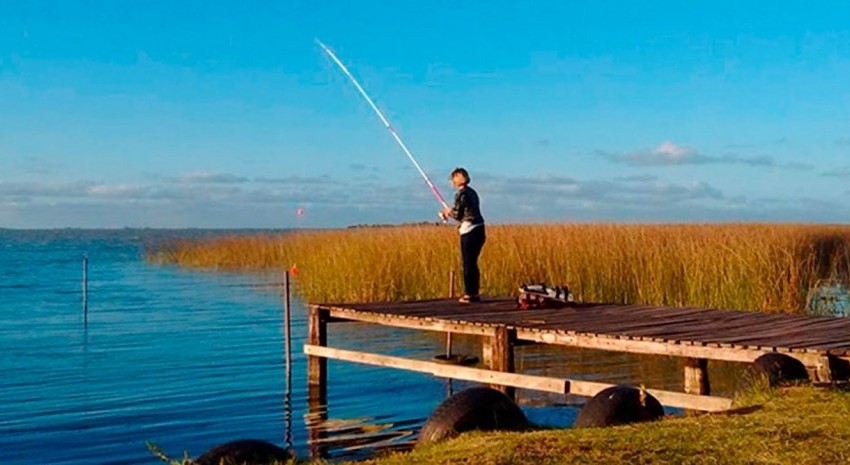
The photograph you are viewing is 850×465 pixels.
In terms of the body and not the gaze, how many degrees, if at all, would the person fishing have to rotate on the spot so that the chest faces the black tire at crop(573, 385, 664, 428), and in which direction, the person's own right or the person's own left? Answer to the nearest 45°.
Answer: approximately 90° to the person's own left

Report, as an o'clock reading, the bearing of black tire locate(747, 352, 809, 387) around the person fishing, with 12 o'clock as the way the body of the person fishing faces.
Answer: The black tire is roughly at 8 o'clock from the person fishing.

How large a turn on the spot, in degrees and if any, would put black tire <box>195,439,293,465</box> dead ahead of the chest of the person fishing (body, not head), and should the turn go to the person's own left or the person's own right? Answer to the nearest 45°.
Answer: approximately 90° to the person's own left

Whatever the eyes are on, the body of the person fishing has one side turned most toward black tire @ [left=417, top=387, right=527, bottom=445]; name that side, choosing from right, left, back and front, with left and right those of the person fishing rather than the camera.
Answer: left

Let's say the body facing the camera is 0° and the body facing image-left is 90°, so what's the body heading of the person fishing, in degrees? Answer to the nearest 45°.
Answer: approximately 90°
